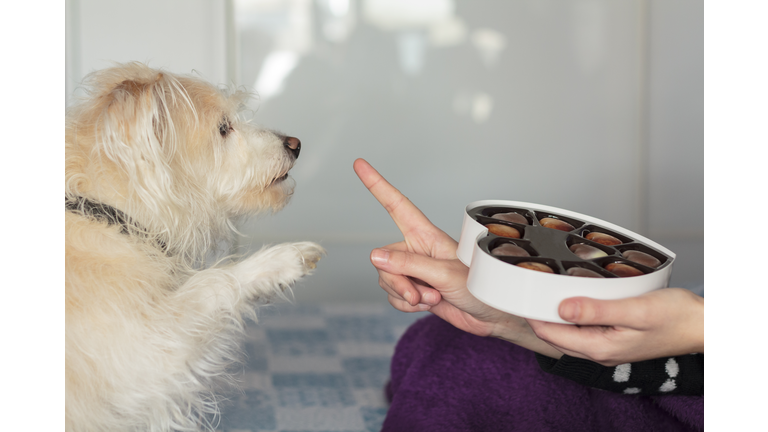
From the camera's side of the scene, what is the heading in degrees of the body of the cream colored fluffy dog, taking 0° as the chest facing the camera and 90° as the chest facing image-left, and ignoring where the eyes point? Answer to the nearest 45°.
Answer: approximately 270°
